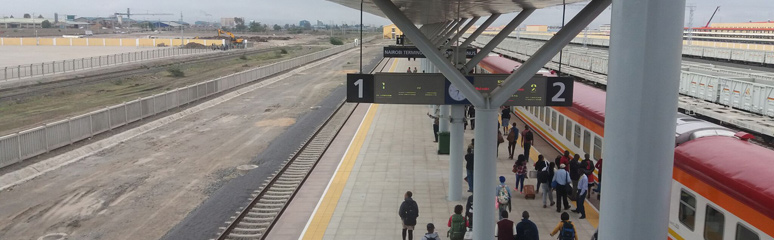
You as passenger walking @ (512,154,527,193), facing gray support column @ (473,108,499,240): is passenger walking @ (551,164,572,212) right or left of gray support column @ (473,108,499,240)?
left

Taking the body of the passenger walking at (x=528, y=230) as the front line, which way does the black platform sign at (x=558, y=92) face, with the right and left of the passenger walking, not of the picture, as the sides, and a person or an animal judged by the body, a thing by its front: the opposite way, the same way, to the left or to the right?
the opposite way

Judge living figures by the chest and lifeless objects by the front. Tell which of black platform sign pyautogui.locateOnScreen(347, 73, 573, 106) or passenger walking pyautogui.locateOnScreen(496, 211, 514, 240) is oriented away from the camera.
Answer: the passenger walking

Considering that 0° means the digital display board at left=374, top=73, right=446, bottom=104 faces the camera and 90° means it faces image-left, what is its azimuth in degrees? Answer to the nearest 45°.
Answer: approximately 0°

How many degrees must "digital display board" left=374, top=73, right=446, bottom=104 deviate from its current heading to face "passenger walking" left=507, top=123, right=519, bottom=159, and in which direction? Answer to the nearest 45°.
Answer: approximately 180°

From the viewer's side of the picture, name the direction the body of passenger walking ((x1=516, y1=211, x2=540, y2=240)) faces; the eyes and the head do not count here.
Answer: away from the camera

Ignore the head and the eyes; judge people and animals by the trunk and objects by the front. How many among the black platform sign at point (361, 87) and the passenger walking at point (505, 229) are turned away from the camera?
1

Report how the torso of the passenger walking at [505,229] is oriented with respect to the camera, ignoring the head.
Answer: away from the camera
